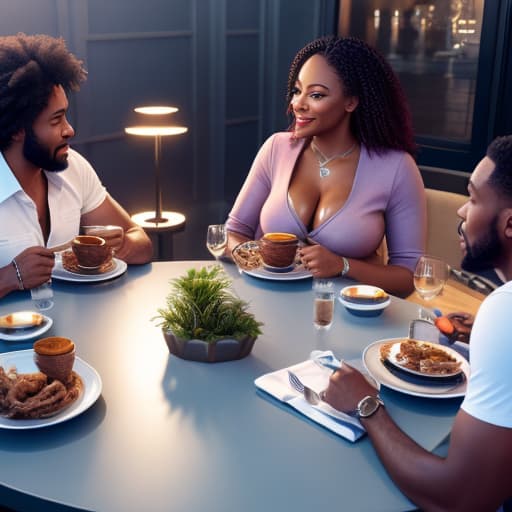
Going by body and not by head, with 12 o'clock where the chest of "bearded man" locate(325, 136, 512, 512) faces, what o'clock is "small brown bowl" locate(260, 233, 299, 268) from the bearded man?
The small brown bowl is roughly at 2 o'clock from the bearded man.

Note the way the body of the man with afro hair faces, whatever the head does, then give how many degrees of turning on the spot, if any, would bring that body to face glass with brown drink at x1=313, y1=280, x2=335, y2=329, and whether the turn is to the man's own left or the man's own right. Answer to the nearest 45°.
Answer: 0° — they already face it

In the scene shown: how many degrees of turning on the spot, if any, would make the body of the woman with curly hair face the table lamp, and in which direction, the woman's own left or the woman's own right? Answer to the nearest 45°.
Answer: approximately 90° to the woman's own right

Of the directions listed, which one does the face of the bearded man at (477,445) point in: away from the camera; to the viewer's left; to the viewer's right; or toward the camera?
to the viewer's left

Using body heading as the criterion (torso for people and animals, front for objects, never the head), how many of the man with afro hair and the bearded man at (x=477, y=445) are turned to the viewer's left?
1

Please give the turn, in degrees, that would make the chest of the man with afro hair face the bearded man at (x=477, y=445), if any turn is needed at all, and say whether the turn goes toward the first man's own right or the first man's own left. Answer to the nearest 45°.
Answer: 0° — they already face them

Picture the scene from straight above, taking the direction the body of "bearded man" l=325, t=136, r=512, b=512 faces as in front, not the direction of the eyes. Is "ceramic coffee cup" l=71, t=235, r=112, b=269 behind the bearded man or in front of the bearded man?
in front

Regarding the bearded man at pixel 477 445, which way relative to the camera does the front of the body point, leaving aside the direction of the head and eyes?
to the viewer's left

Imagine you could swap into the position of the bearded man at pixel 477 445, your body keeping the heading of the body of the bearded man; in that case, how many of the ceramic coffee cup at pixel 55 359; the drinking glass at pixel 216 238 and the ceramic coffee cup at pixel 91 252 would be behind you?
0

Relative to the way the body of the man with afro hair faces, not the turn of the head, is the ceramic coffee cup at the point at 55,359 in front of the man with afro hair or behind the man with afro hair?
in front

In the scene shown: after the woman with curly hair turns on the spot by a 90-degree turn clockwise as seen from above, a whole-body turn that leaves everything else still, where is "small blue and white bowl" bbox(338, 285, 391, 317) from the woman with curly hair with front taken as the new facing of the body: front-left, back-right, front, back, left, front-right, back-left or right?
back-left

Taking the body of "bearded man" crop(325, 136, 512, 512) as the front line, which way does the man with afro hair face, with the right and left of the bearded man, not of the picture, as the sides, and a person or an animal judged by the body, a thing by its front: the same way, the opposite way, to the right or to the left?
the opposite way

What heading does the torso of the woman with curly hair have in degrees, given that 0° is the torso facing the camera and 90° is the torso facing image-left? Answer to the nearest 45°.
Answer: approximately 45°

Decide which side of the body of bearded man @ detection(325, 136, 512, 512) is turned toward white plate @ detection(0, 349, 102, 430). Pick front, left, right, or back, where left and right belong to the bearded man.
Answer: front

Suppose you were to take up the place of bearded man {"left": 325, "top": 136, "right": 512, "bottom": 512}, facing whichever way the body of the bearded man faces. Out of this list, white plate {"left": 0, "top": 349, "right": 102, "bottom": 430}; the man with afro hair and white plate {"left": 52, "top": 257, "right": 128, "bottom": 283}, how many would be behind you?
0

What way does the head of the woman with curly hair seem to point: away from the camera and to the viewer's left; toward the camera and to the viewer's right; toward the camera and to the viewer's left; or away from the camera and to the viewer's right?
toward the camera and to the viewer's left

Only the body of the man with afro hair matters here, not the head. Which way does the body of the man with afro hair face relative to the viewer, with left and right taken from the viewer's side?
facing the viewer and to the right of the viewer
